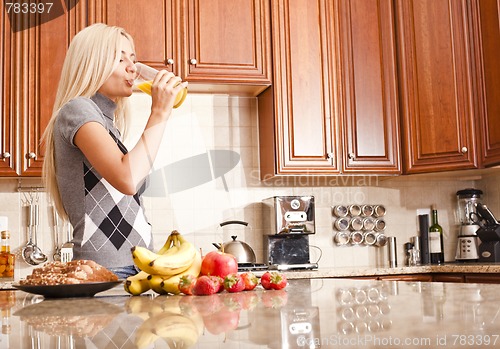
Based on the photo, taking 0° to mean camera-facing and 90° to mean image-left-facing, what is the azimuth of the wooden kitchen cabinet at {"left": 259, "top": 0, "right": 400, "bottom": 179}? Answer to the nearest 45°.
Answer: approximately 0°

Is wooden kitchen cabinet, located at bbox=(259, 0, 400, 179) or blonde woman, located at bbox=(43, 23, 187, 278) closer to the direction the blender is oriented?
the blonde woman

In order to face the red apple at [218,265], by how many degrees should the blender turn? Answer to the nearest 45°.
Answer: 0° — it already faces it

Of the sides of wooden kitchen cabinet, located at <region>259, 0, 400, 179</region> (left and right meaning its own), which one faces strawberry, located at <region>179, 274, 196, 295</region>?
front

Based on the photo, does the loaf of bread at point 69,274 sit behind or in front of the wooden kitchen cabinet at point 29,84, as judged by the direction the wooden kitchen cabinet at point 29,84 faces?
in front

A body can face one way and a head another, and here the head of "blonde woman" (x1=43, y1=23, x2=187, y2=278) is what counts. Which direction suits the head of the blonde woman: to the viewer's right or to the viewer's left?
to the viewer's right

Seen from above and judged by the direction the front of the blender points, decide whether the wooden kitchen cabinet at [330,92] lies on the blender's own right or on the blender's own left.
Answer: on the blender's own right

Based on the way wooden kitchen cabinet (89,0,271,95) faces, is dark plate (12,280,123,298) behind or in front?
in front

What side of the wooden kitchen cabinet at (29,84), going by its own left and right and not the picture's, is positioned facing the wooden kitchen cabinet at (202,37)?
left

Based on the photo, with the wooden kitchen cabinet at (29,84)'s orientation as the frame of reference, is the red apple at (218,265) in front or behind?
in front

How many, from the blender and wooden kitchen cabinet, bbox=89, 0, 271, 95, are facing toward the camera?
2
